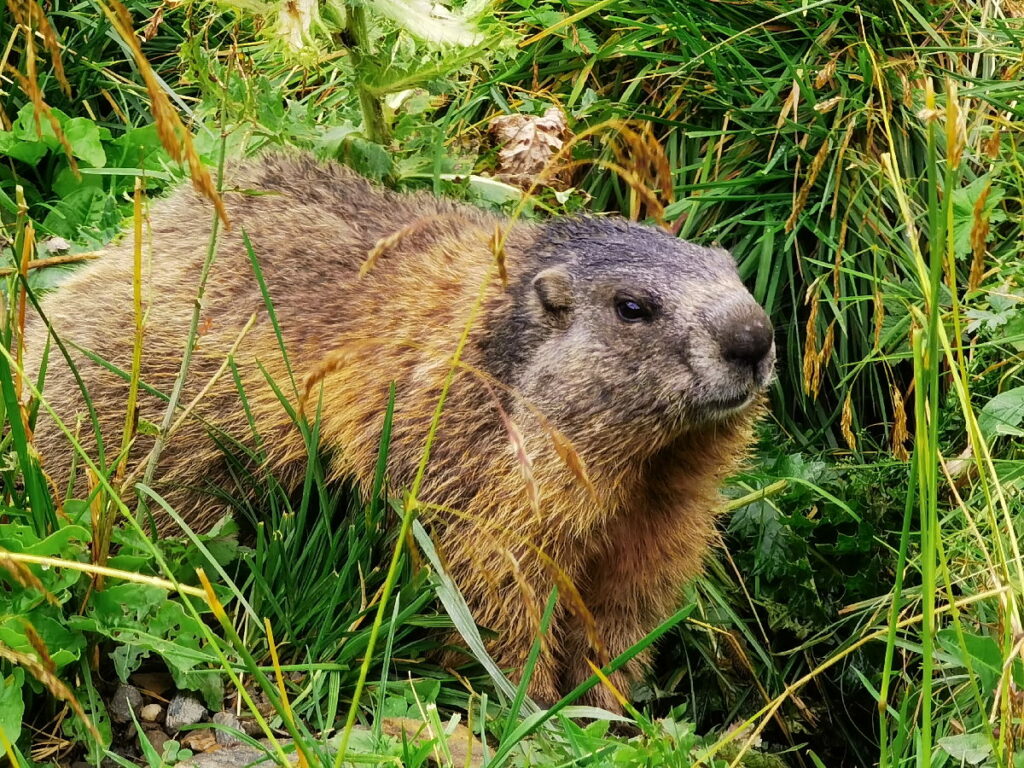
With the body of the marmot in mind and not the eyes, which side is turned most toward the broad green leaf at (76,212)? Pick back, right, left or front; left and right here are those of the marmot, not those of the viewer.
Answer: back

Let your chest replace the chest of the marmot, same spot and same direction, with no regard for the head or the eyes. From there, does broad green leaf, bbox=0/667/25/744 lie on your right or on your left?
on your right

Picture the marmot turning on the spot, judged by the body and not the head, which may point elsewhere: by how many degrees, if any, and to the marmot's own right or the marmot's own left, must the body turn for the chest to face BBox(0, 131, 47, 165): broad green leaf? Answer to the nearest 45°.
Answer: approximately 180°

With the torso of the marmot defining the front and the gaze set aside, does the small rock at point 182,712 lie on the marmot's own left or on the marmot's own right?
on the marmot's own right

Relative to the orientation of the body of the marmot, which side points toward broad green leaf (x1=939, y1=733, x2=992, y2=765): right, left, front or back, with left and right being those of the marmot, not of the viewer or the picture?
front

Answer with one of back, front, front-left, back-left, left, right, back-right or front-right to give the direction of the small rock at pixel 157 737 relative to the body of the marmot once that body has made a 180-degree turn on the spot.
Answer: left

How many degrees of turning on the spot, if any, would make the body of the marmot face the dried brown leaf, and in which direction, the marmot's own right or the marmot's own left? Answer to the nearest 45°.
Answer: approximately 135° to the marmot's own left

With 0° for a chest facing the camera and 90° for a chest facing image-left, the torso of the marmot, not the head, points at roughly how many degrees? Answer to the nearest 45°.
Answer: approximately 315°

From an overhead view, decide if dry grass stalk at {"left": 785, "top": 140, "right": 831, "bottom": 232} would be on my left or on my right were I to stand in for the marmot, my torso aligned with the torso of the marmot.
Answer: on my left

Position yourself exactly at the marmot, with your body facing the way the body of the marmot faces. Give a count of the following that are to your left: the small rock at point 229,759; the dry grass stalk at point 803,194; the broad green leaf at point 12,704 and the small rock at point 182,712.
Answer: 1

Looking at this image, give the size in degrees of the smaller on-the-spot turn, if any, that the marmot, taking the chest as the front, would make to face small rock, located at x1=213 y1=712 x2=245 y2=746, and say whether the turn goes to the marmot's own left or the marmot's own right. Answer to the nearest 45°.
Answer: approximately 90° to the marmot's own right

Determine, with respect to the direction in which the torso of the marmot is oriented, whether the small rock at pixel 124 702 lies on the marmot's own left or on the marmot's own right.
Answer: on the marmot's own right

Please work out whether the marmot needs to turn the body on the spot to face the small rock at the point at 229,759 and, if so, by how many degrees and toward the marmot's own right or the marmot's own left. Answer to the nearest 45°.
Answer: approximately 90° to the marmot's own right

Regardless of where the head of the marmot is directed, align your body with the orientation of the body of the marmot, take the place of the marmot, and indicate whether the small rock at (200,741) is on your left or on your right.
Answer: on your right
